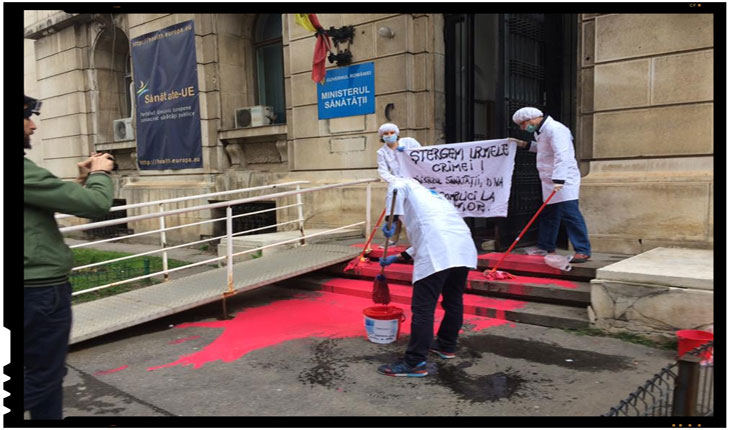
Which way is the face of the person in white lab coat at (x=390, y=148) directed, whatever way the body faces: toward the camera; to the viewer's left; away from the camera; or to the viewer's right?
toward the camera

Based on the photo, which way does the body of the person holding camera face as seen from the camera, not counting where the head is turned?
to the viewer's right

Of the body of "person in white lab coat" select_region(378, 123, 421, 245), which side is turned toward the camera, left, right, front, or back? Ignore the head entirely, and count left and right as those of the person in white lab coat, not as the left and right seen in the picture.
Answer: front

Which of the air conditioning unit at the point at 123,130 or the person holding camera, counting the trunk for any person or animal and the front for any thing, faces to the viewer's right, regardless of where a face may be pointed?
the person holding camera

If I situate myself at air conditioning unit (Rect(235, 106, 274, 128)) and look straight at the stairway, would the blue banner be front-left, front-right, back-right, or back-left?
back-right

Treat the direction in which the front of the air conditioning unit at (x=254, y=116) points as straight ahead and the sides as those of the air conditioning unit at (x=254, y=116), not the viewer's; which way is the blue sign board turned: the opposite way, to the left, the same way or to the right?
the same way

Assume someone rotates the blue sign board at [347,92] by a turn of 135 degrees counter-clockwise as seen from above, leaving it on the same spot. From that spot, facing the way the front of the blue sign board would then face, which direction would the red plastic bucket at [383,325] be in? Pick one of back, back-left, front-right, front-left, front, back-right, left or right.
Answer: right

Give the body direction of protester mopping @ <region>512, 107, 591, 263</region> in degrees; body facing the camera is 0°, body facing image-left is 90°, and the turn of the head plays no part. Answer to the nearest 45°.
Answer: approximately 90°

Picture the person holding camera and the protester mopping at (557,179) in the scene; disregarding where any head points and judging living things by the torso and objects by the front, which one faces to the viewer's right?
the person holding camera

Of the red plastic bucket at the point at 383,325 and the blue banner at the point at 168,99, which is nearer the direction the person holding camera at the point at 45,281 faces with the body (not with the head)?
the red plastic bucket

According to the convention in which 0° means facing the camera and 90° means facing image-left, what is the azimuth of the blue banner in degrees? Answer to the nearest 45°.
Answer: approximately 45°

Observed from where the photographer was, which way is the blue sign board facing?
facing the viewer and to the left of the viewer
